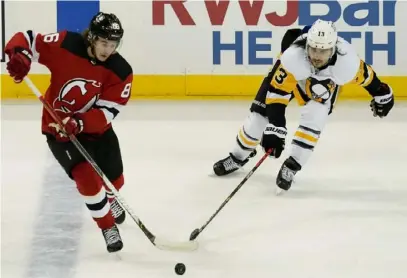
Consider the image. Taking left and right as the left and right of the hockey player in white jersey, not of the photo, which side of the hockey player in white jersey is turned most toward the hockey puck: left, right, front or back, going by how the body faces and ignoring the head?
front

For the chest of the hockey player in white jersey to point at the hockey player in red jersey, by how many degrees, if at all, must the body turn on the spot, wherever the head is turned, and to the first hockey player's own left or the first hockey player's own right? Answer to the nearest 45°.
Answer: approximately 45° to the first hockey player's own right

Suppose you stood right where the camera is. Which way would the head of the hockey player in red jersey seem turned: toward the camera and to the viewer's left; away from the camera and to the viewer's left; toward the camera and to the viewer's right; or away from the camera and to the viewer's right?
toward the camera and to the viewer's right

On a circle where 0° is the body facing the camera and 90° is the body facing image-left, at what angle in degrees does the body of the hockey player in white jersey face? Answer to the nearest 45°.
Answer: approximately 0°
